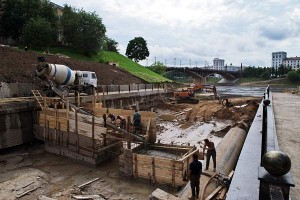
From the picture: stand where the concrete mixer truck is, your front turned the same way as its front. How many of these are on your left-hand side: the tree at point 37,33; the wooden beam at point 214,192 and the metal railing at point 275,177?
1

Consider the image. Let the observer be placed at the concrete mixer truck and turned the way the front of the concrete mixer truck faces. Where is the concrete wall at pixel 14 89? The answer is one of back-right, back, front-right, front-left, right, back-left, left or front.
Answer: back

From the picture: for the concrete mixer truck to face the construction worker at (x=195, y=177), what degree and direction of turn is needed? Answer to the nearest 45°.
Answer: approximately 90° to its right

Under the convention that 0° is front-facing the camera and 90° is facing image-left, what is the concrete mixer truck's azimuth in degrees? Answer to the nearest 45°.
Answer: approximately 270°

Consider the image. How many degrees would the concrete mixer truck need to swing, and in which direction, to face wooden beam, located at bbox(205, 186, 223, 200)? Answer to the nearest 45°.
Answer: approximately 90° to its right

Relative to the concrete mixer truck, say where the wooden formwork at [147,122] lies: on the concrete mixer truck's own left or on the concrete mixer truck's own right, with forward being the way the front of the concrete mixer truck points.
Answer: on the concrete mixer truck's own right

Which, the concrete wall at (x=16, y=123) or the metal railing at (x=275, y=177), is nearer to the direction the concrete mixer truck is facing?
the metal railing

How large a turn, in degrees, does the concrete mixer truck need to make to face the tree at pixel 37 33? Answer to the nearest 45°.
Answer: approximately 90° to its left

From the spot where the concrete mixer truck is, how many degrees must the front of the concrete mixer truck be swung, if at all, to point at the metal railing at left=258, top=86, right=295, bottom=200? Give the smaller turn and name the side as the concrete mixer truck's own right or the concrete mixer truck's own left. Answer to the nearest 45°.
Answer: approximately 90° to the concrete mixer truck's own right

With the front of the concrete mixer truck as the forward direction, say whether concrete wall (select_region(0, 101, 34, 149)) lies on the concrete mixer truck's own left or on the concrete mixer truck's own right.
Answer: on the concrete mixer truck's own right
